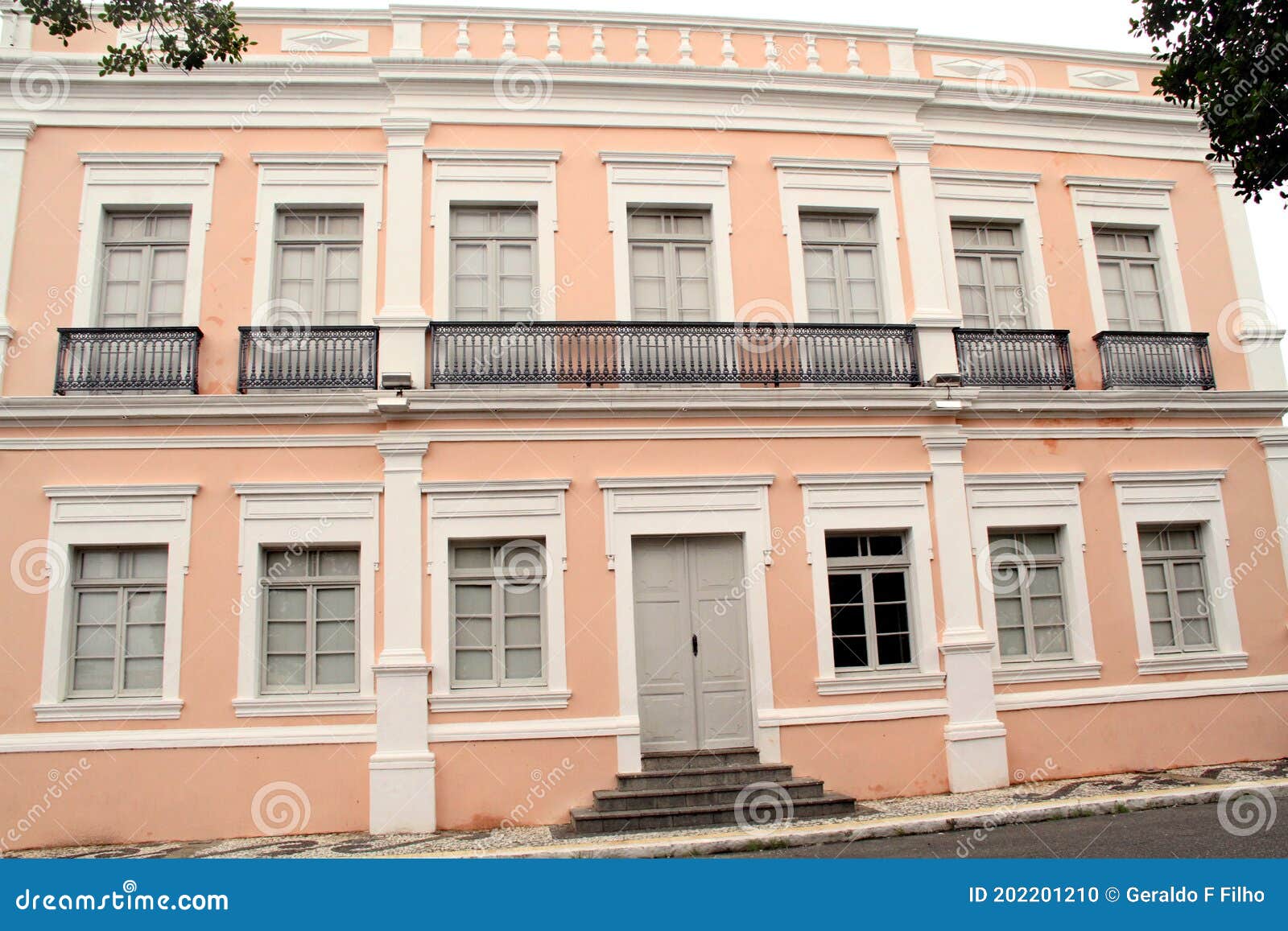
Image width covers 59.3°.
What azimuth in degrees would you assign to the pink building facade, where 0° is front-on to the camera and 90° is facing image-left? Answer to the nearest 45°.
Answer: approximately 0°

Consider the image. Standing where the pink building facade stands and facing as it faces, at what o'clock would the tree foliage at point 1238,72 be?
The tree foliage is roughly at 10 o'clock from the pink building facade.

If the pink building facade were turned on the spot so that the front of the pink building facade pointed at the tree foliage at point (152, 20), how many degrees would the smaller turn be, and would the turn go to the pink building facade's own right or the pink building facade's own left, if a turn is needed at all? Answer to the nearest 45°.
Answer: approximately 45° to the pink building facade's own right
